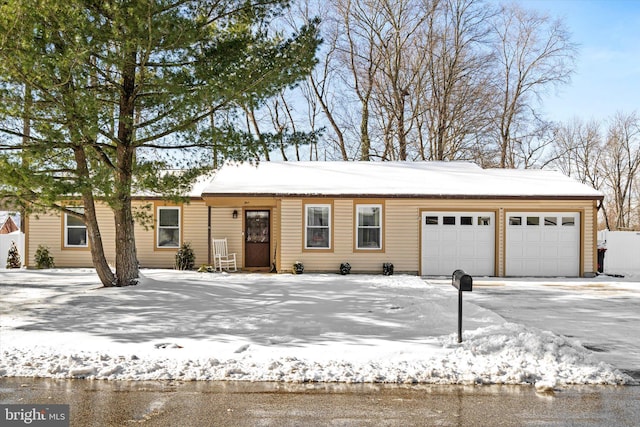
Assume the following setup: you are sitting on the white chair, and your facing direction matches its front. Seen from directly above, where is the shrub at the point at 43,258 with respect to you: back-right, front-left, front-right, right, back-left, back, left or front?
back-right

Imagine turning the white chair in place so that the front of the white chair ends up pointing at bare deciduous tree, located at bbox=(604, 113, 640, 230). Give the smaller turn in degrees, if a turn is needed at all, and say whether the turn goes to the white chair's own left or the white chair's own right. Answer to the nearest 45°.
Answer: approximately 90° to the white chair's own left

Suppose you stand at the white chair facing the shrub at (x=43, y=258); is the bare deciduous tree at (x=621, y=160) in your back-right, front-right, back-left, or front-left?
back-right

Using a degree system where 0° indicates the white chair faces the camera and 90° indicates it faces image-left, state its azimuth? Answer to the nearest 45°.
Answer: approximately 315°
